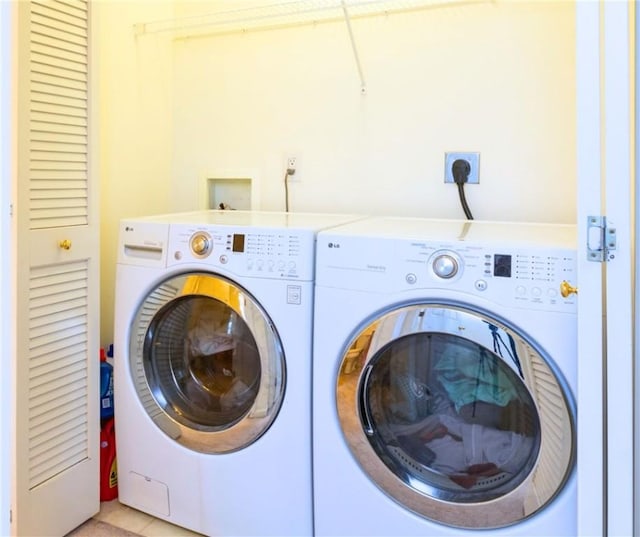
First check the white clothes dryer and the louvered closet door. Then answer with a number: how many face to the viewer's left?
0

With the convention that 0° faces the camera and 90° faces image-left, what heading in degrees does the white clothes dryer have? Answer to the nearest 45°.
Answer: approximately 0°

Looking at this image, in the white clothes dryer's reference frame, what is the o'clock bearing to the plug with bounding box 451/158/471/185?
The plug is roughly at 6 o'clock from the white clothes dryer.

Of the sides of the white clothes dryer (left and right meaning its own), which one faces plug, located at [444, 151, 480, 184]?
back
